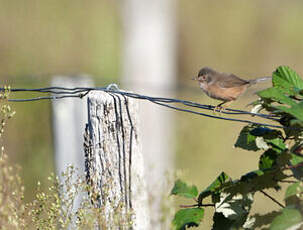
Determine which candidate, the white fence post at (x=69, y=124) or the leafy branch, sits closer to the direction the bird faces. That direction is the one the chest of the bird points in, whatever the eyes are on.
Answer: the white fence post

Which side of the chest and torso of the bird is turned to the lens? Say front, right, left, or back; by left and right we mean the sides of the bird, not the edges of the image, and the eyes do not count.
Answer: left

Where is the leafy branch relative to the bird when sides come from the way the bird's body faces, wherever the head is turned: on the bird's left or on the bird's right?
on the bird's left

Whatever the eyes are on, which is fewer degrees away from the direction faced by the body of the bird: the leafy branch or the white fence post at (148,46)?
the white fence post

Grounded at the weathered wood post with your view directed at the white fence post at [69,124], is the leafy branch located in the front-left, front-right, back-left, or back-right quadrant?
back-right

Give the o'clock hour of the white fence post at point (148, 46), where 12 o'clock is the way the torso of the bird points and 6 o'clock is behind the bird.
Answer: The white fence post is roughly at 2 o'clock from the bird.
